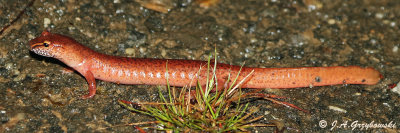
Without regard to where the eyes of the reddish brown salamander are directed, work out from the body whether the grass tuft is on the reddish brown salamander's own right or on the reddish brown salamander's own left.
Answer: on the reddish brown salamander's own left

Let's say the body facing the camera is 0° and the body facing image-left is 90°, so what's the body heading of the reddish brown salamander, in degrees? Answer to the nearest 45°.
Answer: approximately 90°

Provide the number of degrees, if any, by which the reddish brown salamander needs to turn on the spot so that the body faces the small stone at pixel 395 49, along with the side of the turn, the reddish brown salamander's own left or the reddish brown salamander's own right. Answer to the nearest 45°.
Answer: approximately 180°

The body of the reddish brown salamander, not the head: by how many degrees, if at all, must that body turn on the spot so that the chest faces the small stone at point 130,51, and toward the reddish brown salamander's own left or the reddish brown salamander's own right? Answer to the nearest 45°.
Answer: approximately 45° to the reddish brown salamander's own right

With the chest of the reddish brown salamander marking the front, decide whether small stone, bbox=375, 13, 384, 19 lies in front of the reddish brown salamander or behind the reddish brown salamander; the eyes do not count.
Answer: behind

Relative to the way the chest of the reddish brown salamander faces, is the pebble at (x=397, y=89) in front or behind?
behind

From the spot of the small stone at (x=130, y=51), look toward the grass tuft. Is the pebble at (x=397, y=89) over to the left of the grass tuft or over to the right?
left

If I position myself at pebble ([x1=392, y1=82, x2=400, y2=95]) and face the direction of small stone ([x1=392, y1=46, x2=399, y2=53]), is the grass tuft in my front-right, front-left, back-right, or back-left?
back-left

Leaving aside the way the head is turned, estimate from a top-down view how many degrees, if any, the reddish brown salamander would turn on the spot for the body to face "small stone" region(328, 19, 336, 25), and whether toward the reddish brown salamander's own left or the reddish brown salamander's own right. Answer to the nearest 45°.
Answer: approximately 135° to the reddish brown salamander's own right

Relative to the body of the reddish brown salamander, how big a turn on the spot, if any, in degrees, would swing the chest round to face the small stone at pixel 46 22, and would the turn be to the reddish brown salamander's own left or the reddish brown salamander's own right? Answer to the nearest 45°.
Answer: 0° — it already faces it

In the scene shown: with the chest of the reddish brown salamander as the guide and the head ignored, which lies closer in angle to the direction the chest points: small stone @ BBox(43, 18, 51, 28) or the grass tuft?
the small stone
